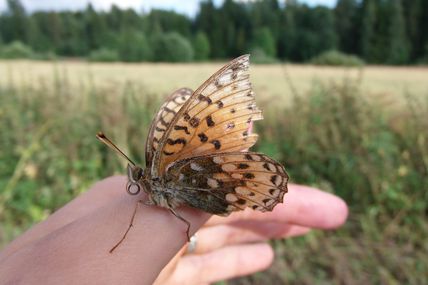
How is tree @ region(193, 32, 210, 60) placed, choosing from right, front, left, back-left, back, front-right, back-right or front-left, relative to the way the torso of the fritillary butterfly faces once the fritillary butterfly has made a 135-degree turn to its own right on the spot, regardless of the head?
front-left

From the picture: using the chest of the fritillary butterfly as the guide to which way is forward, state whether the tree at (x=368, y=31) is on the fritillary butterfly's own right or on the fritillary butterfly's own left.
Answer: on the fritillary butterfly's own right

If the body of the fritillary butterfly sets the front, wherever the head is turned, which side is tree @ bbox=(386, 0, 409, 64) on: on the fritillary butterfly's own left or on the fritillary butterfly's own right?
on the fritillary butterfly's own right

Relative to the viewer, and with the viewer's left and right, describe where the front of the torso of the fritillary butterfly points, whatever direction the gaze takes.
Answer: facing to the left of the viewer

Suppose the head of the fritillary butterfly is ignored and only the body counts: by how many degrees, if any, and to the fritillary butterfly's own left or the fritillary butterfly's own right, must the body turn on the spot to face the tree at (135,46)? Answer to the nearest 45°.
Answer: approximately 90° to the fritillary butterfly's own right

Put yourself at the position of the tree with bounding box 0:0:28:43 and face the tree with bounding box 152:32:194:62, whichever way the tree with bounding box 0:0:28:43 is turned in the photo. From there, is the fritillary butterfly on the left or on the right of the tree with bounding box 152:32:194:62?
right

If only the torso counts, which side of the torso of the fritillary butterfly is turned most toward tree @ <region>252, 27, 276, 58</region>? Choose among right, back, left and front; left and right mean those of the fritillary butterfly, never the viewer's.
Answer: right

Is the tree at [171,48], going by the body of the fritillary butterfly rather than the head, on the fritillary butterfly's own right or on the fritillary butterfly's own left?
on the fritillary butterfly's own right
